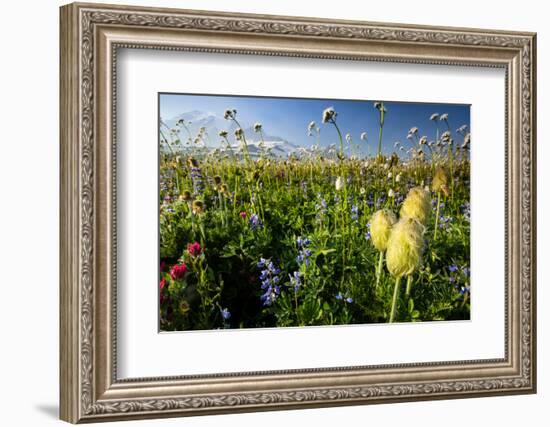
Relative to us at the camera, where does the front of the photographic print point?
facing the viewer and to the right of the viewer

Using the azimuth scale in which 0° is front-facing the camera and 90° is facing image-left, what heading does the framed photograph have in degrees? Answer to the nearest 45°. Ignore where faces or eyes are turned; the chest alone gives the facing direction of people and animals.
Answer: approximately 315°
